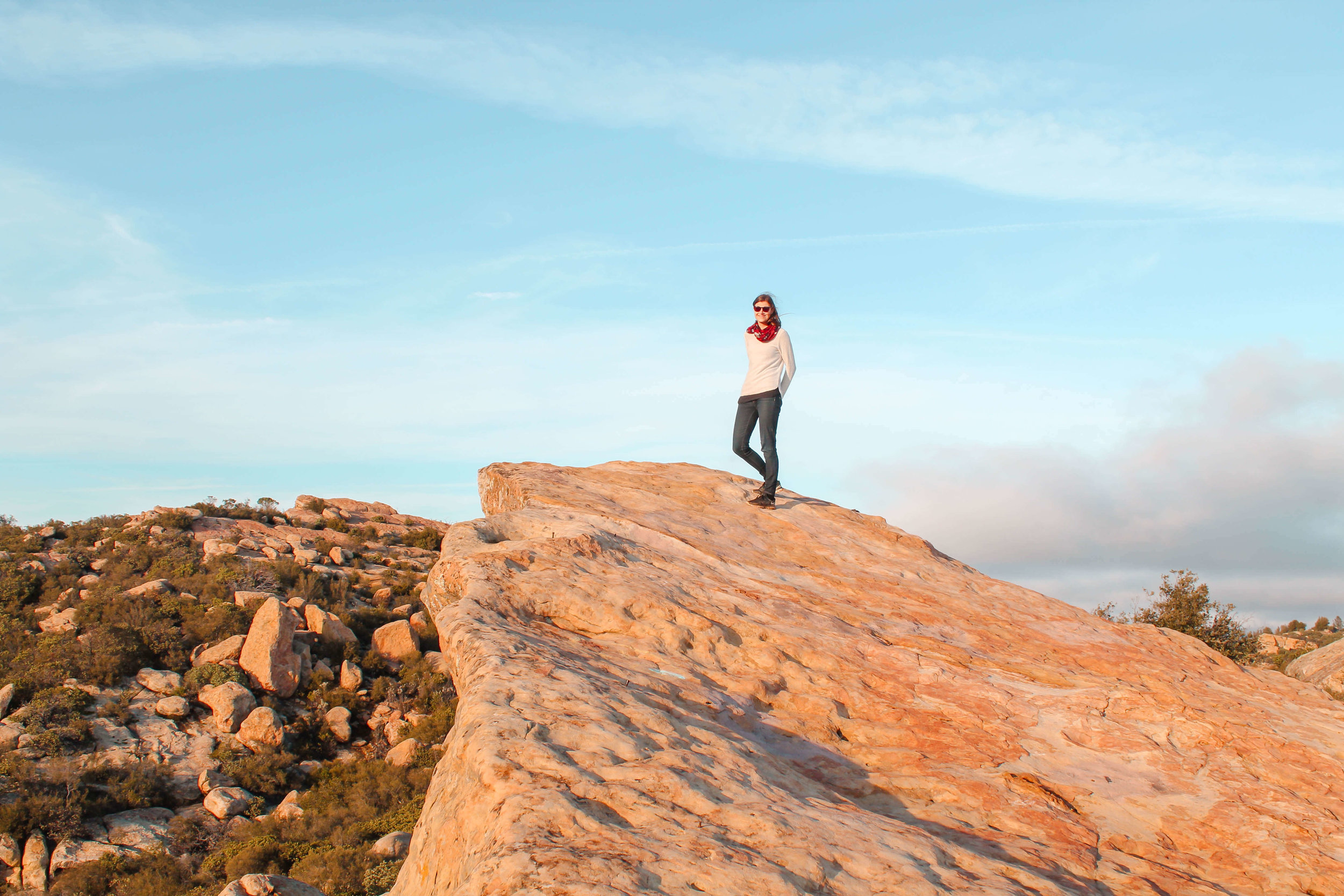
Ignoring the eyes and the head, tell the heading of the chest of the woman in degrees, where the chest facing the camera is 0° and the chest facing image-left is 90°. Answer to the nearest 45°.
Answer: approximately 45°

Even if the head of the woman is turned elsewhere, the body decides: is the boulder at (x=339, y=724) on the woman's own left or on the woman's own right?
on the woman's own right

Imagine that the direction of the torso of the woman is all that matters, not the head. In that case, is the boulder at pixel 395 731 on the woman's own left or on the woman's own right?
on the woman's own right

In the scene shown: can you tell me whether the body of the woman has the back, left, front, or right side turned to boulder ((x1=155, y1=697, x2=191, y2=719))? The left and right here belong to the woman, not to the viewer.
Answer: right

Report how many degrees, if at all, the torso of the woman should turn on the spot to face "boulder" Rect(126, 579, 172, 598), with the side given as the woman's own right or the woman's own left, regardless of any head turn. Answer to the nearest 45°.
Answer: approximately 90° to the woman's own right

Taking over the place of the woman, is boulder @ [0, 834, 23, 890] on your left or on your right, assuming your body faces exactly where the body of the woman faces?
on your right
